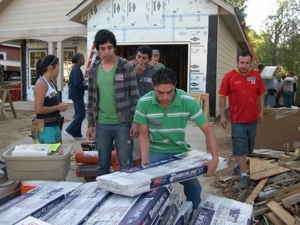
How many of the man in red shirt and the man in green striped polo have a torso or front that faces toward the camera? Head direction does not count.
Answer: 2

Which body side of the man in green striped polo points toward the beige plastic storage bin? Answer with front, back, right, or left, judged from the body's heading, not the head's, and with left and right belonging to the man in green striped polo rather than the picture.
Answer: right

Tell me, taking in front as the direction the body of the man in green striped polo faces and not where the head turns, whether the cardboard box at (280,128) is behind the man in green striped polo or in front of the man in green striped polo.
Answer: behind

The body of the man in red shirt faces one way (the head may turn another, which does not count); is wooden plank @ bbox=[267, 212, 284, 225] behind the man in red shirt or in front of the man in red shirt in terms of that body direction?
in front

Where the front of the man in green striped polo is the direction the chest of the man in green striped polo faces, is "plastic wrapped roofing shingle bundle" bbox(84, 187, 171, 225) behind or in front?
in front

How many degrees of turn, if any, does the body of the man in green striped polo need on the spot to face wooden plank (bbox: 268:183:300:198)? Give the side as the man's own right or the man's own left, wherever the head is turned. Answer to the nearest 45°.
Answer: approximately 135° to the man's own left

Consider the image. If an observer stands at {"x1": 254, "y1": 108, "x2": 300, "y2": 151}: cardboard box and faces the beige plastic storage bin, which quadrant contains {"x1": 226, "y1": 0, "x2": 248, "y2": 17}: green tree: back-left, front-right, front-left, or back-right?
back-right

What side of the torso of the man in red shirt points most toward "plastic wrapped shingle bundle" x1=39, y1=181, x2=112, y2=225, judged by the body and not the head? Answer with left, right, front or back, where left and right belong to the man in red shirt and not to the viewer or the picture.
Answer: front

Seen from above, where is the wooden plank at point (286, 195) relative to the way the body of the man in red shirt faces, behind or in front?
in front

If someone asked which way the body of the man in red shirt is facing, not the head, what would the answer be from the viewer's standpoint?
toward the camera

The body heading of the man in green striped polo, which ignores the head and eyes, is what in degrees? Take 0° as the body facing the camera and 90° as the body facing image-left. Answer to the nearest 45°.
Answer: approximately 0°
